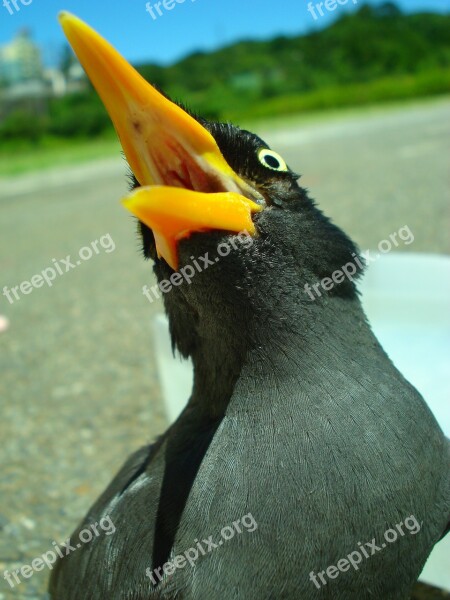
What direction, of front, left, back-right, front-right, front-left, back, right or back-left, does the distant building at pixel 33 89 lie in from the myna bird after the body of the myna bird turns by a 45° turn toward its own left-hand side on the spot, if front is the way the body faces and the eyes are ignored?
back

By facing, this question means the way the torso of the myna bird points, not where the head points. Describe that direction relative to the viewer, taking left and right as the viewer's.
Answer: facing the viewer and to the left of the viewer
